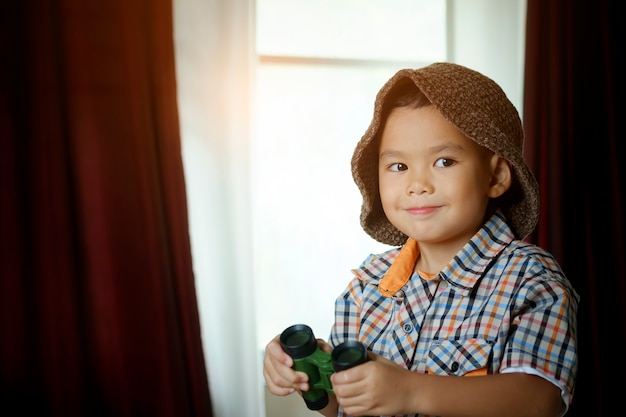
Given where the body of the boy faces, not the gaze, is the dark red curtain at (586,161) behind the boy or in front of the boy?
behind

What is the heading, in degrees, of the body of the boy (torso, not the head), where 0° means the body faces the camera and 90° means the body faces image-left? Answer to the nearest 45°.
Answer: approximately 45°

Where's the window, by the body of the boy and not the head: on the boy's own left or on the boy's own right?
on the boy's own right

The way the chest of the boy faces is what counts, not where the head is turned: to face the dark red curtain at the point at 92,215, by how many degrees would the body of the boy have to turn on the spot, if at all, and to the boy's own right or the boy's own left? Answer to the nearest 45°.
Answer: approximately 90° to the boy's own right

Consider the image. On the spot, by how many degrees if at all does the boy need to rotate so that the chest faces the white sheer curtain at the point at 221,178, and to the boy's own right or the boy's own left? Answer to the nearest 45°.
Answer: approximately 90° to the boy's own right

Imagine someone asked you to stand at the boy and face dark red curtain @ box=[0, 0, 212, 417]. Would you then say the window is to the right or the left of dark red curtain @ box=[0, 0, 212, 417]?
right
